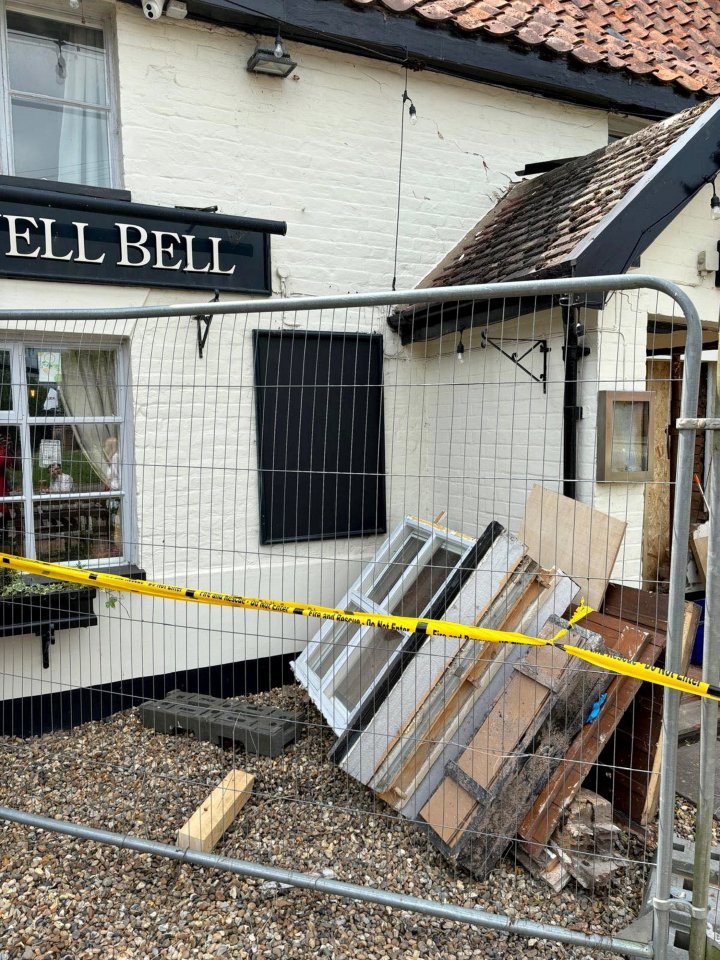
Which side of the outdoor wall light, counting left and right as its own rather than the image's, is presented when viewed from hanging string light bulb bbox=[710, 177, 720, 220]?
left

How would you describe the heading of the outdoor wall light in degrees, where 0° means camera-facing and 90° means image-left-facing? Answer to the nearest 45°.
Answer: approximately 0°
